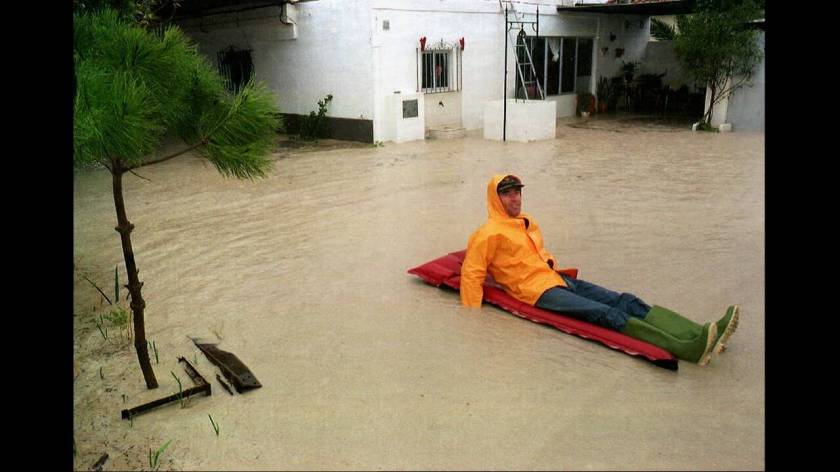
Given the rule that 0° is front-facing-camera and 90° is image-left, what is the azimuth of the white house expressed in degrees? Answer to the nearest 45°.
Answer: approximately 315°

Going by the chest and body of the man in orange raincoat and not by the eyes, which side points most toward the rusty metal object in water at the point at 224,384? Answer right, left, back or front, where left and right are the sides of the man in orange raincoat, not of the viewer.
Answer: right

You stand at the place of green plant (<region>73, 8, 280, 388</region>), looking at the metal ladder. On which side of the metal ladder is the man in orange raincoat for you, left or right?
right

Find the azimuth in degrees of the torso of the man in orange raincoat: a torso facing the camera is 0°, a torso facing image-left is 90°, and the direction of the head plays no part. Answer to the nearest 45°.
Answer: approximately 315°

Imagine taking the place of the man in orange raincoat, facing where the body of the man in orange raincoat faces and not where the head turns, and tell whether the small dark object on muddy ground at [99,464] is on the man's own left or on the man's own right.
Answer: on the man's own right

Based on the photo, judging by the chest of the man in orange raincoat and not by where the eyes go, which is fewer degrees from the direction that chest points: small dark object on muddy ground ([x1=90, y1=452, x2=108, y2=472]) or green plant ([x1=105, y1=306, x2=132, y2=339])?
the small dark object on muddy ground

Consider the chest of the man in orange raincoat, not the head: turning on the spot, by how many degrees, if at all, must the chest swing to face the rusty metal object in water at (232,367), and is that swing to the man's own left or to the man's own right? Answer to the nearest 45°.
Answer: approximately 90° to the man's own right

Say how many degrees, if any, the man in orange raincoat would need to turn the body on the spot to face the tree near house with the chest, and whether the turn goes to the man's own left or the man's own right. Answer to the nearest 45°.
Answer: approximately 135° to the man's own left
